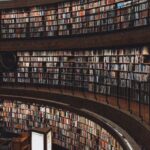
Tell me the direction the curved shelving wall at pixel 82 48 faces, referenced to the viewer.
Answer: facing the viewer and to the left of the viewer

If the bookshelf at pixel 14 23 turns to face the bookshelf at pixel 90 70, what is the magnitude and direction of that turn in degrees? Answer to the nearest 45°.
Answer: approximately 45° to its left

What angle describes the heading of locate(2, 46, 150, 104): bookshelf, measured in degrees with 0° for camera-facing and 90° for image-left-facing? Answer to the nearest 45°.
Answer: approximately 45°

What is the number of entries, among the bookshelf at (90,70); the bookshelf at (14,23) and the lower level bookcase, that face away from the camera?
0

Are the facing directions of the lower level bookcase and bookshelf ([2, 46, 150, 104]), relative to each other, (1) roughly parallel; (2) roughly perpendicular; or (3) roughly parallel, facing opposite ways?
roughly parallel

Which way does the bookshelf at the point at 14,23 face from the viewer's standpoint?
toward the camera
